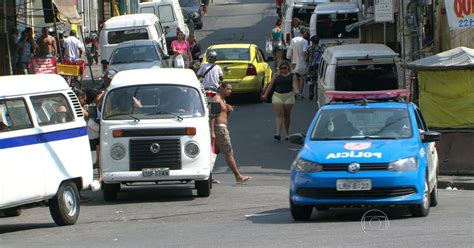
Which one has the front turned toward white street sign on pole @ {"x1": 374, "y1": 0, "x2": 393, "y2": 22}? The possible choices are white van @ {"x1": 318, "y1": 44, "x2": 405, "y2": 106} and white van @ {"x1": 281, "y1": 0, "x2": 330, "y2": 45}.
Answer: white van @ {"x1": 318, "y1": 44, "x2": 405, "y2": 106}

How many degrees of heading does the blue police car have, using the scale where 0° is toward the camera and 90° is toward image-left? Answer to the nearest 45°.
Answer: approximately 0°

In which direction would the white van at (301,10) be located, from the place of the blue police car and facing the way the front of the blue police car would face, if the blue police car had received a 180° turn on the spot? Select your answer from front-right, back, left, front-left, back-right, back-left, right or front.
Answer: front

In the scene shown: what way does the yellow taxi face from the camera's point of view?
away from the camera

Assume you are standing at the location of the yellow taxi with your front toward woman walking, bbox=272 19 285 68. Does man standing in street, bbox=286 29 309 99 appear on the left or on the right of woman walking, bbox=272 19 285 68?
right

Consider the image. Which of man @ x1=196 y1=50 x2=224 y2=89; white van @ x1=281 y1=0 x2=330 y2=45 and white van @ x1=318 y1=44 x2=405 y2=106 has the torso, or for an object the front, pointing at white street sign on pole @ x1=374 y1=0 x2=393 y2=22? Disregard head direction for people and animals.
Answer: white van @ x1=318 y1=44 x2=405 y2=106
